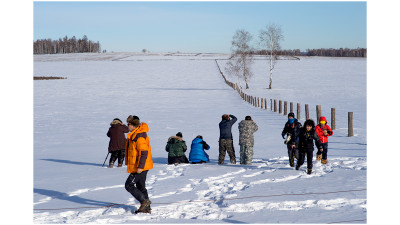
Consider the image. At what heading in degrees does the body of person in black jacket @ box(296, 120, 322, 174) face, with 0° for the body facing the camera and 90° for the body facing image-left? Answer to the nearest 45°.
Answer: approximately 0°

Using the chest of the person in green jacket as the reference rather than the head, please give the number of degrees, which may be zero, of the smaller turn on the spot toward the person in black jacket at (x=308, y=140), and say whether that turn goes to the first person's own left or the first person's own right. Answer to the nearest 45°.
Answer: approximately 135° to the first person's own right

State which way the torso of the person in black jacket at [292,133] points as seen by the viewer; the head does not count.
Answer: toward the camera

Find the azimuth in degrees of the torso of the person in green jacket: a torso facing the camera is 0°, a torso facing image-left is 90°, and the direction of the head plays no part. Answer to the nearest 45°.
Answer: approximately 180°

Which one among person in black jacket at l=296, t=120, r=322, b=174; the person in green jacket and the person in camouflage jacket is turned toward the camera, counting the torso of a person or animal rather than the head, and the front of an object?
the person in black jacket

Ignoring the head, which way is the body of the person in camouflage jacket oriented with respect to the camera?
away from the camera

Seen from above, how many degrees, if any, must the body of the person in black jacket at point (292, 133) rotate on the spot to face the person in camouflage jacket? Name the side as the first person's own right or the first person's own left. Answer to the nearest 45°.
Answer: approximately 135° to the first person's own right

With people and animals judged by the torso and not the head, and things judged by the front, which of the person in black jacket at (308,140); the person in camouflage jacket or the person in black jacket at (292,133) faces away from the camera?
the person in camouflage jacket
